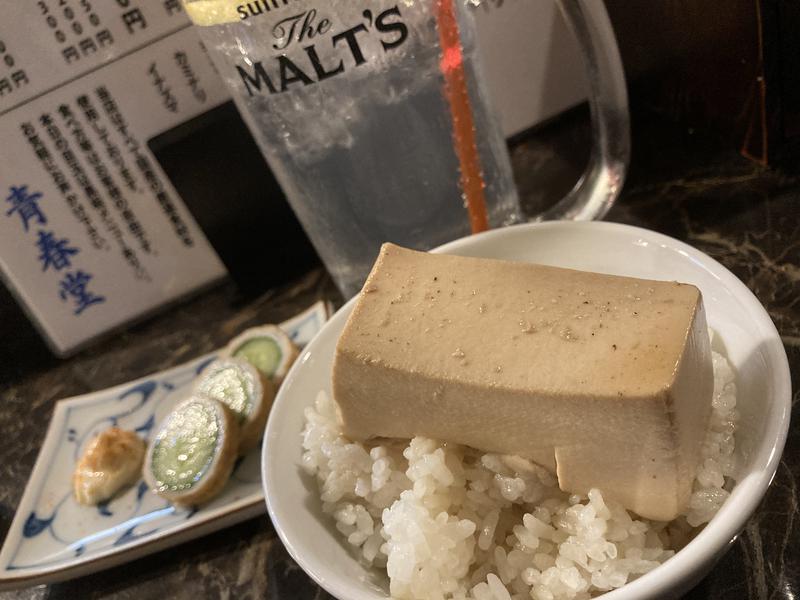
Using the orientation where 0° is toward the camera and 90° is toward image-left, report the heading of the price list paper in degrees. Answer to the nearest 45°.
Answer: approximately 0°

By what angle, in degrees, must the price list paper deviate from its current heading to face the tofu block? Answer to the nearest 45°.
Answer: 0° — it already faces it
